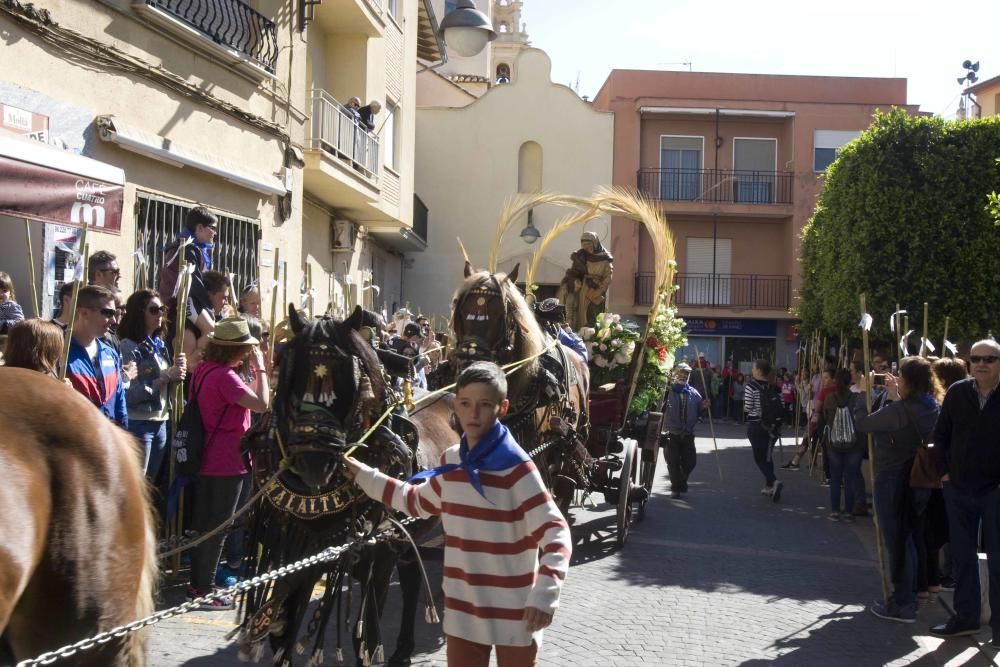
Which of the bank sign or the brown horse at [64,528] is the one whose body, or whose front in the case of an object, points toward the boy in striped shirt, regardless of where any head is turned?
the bank sign

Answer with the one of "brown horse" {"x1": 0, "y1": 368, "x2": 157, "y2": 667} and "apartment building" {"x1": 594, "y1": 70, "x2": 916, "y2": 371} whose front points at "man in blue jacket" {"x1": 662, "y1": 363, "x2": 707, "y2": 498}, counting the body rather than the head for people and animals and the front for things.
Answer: the apartment building

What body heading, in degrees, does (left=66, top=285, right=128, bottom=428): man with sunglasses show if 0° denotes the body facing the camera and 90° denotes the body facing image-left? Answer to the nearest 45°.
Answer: approximately 315°

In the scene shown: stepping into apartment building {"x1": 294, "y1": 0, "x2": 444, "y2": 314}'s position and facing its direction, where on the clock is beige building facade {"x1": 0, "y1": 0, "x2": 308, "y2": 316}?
The beige building facade is roughly at 2 o'clock from the apartment building.

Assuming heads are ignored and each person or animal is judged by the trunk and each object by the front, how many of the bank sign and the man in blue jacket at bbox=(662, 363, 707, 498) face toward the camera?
2

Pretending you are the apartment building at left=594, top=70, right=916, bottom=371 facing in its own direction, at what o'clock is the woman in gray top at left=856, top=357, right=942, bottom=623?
The woman in gray top is roughly at 12 o'clock from the apartment building.

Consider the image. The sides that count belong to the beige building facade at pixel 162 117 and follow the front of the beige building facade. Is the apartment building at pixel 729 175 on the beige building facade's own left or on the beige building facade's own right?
on the beige building facade's own left

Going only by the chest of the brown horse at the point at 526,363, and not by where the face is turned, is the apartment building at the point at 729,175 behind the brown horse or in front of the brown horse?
behind
